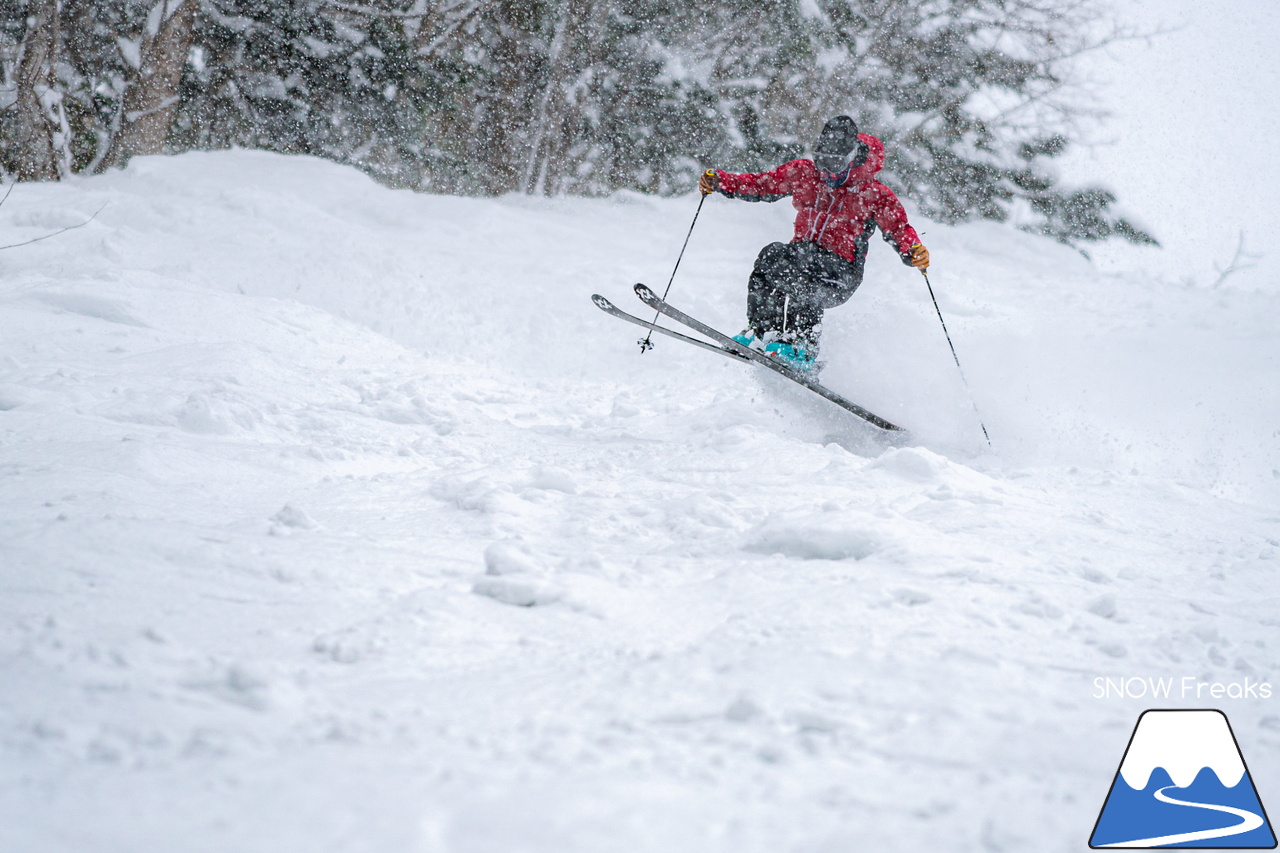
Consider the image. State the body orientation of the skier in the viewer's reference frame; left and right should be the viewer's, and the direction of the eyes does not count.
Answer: facing the viewer and to the left of the viewer

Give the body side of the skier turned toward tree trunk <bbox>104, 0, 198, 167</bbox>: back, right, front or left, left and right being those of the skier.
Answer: right

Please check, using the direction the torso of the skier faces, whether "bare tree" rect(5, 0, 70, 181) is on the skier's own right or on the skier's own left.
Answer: on the skier's own right
